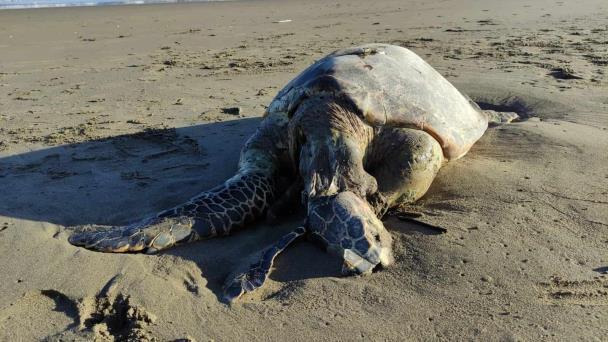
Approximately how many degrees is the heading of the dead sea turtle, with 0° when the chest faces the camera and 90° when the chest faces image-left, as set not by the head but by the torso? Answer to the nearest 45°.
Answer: approximately 45°
